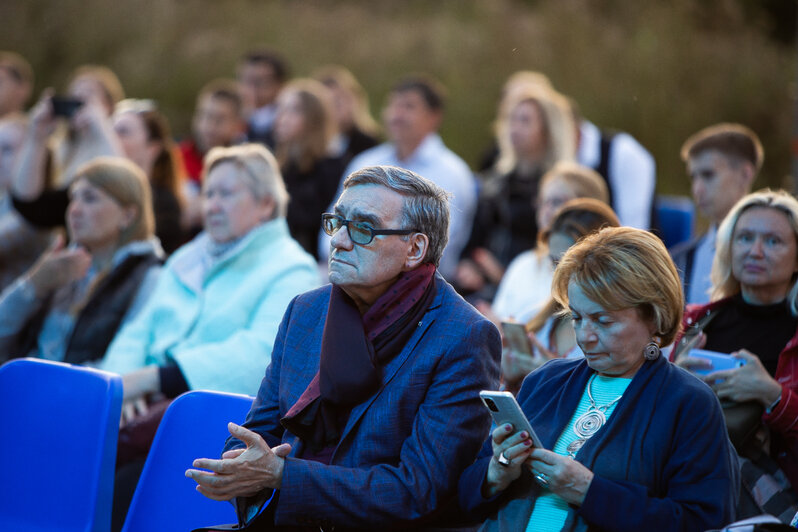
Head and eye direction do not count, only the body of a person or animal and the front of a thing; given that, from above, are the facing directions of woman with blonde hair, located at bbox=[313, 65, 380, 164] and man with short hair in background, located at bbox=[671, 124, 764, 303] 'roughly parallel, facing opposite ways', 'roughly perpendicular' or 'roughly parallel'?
roughly parallel

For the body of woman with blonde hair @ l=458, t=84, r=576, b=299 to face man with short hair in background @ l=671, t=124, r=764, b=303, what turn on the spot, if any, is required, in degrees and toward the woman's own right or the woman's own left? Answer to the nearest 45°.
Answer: approximately 90° to the woman's own left

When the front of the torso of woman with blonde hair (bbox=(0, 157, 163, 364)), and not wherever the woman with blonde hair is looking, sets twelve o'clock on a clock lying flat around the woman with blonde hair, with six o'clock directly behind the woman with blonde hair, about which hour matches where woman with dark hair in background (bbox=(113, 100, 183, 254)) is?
The woman with dark hair in background is roughly at 5 o'clock from the woman with blonde hair.

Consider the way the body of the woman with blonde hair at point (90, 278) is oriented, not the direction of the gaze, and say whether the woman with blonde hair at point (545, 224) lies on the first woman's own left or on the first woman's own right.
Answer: on the first woman's own left

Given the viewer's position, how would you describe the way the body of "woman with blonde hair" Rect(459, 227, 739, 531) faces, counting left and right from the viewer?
facing the viewer and to the left of the viewer

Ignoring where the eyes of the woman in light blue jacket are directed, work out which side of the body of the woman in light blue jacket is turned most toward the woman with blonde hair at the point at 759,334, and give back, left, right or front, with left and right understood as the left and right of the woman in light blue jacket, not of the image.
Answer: left

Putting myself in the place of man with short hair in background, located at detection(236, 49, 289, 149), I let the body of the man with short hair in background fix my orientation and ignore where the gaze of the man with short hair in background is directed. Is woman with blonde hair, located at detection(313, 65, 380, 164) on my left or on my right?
on my left

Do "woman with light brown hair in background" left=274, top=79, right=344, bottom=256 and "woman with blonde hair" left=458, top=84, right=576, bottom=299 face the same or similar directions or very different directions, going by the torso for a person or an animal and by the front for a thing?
same or similar directions

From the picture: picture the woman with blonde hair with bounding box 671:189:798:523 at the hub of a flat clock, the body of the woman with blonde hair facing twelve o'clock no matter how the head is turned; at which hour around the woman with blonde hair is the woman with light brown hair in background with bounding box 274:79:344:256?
The woman with light brown hair in background is roughly at 3 o'clock from the woman with blonde hair.

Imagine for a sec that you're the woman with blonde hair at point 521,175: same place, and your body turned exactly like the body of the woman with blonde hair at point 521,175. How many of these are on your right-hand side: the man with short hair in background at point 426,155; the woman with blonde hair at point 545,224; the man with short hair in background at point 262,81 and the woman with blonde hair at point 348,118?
3

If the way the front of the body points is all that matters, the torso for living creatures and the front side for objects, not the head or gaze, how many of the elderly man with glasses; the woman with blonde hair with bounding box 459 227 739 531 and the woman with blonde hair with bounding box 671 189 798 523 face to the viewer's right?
0

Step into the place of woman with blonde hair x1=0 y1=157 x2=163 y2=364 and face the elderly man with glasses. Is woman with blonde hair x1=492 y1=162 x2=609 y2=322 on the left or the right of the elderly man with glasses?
left

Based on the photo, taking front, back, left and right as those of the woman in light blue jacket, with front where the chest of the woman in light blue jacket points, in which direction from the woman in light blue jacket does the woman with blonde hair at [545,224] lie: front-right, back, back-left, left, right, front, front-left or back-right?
back-left

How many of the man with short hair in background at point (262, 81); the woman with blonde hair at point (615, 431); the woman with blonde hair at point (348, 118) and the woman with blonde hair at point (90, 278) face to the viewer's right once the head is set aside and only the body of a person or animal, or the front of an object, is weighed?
0
